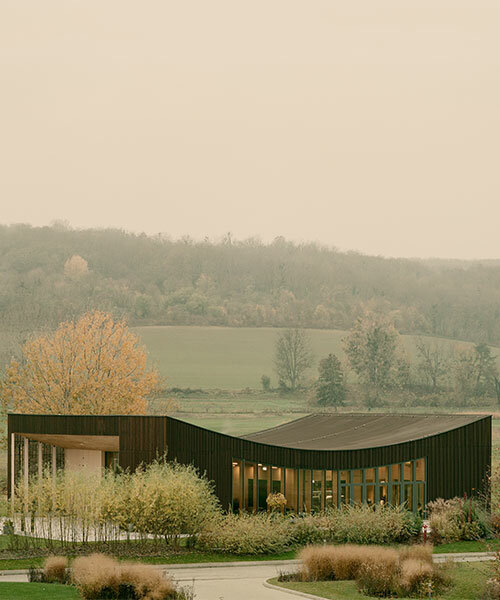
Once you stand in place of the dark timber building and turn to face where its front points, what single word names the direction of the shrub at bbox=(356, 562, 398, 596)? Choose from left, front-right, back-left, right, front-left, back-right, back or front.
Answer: front

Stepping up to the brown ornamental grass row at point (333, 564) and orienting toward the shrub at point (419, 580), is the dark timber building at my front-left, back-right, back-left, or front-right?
back-left

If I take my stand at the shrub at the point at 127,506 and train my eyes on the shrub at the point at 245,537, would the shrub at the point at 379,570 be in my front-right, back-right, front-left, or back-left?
front-right

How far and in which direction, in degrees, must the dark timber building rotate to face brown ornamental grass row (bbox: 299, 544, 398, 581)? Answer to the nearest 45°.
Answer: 0° — it already faces it

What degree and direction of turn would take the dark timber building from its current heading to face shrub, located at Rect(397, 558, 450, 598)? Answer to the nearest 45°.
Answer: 0° — it already faces it

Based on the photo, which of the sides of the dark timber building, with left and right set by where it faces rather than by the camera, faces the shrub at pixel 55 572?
front

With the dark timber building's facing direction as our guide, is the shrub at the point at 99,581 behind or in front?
in front

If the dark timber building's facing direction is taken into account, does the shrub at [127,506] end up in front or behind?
in front

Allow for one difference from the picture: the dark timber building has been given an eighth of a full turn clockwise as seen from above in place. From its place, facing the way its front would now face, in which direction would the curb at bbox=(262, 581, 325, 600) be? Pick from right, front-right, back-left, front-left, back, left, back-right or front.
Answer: front-left

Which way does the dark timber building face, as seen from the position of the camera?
facing the viewer

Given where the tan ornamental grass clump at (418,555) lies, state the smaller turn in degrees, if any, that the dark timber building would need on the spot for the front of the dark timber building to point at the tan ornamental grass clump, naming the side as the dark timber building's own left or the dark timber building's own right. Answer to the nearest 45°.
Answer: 0° — it already faces it
